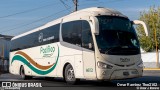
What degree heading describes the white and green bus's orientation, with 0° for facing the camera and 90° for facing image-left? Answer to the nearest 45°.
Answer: approximately 315°
